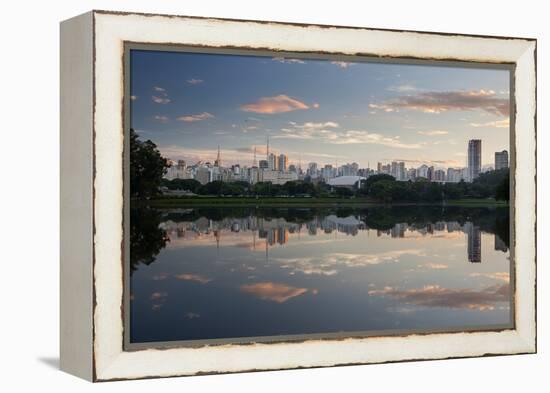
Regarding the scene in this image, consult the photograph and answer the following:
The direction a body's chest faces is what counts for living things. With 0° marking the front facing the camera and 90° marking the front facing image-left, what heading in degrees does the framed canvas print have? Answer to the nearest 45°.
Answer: approximately 315°
